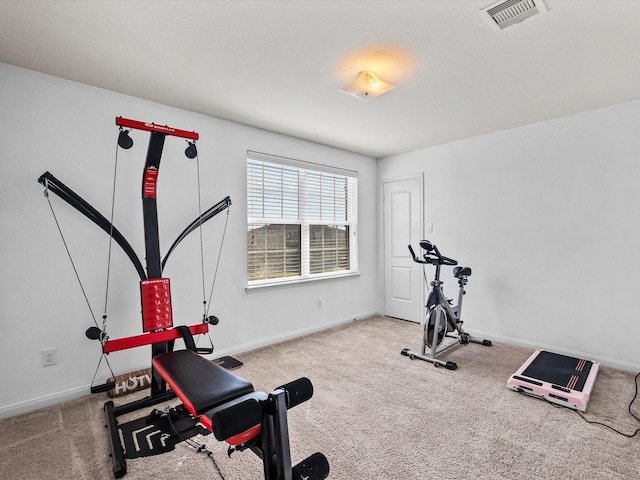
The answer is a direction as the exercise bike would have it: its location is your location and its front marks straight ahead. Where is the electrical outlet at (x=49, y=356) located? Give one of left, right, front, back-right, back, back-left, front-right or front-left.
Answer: front

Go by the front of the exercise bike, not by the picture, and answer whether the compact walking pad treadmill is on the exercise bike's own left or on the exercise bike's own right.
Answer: on the exercise bike's own left

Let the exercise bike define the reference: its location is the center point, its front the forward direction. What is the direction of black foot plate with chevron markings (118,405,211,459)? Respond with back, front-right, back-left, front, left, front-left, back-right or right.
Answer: front

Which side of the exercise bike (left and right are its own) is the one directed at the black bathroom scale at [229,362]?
front

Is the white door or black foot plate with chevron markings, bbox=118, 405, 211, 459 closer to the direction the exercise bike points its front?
the black foot plate with chevron markings

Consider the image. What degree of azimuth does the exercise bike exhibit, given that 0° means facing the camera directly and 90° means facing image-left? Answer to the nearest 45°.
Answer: approximately 45°

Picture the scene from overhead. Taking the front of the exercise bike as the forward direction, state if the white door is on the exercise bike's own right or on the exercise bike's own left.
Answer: on the exercise bike's own right

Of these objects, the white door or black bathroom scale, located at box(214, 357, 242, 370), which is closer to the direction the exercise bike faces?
the black bathroom scale

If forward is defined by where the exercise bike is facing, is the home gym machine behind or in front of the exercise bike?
in front
